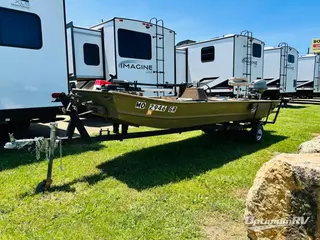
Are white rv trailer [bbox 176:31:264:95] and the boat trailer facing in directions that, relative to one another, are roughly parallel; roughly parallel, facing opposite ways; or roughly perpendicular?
roughly perpendicular

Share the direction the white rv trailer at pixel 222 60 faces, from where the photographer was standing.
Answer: facing away from the viewer and to the left of the viewer

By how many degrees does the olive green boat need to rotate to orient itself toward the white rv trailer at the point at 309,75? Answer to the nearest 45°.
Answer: approximately 180°

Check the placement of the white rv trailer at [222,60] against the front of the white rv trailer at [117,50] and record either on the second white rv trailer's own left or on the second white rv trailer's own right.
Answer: on the second white rv trailer's own right

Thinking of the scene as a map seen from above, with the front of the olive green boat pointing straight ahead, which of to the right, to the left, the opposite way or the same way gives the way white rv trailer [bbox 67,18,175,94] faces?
to the right

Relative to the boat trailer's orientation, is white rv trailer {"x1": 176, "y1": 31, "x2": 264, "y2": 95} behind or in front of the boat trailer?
behind

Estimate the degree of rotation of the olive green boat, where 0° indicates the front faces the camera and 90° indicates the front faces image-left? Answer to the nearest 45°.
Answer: approximately 45°

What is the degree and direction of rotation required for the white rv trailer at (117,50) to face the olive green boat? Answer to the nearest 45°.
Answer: approximately 135° to its left

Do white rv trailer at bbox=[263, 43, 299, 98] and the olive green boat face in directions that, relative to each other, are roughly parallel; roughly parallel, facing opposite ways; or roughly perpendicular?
roughly perpendicular

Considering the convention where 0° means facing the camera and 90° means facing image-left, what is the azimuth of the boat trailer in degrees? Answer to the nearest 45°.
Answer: approximately 45°
